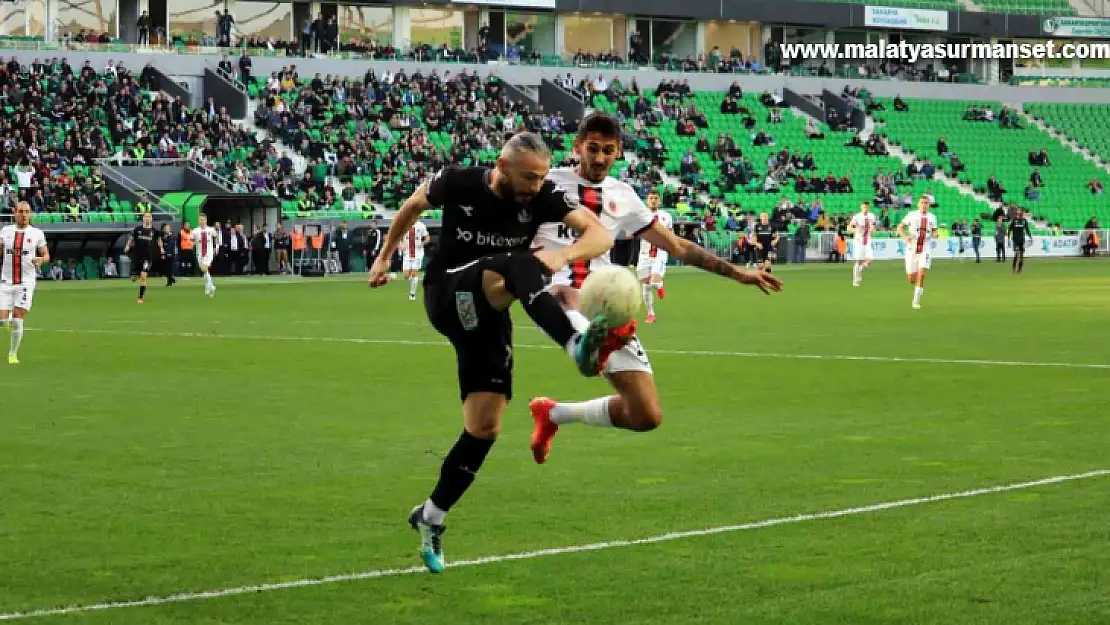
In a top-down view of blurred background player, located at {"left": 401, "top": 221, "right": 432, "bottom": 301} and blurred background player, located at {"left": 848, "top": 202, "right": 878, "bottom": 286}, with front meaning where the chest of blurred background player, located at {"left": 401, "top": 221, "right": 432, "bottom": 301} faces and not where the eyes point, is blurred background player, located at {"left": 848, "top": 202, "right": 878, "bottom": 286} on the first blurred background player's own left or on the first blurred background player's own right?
on the first blurred background player's own left

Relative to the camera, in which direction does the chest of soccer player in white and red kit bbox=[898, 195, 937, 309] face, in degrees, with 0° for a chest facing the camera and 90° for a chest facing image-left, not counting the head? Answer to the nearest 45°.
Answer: approximately 0°

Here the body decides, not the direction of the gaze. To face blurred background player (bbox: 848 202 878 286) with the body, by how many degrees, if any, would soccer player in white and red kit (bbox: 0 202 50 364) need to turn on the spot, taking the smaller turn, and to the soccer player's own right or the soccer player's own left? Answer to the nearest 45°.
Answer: approximately 135° to the soccer player's own left

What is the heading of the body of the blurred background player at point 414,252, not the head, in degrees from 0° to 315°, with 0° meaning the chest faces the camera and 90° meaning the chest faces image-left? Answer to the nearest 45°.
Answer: approximately 0°

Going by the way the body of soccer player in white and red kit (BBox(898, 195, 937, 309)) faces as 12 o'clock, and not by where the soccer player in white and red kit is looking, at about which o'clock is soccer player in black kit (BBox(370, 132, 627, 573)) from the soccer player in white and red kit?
The soccer player in black kit is roughly at 12 o'clock from the soccer player in white and red kit.

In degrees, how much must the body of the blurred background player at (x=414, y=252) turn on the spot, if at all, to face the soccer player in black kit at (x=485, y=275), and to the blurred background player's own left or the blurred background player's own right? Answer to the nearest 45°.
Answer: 0° — they already face them

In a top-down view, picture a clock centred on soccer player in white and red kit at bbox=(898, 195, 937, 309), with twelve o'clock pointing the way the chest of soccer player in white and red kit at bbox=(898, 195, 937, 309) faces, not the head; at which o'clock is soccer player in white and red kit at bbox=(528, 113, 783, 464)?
soccer player in white and red kit at bbox=(528, 113, 783, 464) is roughly at 12 o'clock from soccer player in white and red kit at bbox=(898, 195, 937, 309).

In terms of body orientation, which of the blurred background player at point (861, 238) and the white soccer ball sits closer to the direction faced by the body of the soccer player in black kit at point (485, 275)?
the white soccer ball
